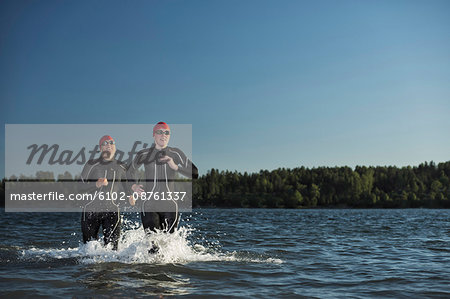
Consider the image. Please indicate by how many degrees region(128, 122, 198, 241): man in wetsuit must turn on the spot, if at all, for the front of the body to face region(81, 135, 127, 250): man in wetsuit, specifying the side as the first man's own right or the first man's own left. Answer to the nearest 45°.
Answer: approximately 135° to the first man's own right

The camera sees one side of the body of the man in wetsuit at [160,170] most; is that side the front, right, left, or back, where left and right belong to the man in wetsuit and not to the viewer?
front

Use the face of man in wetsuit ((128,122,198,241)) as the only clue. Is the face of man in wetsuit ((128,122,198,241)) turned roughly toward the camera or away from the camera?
toward the camera

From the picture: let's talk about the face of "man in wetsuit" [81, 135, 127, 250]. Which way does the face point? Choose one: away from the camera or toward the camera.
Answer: toward the camera
